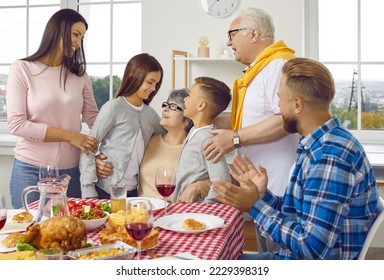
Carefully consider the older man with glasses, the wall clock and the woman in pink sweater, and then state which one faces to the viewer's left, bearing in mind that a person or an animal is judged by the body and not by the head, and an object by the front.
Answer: the older man with glasses

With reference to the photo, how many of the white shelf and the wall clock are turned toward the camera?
2

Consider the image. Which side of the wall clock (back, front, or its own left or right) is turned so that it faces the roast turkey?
front

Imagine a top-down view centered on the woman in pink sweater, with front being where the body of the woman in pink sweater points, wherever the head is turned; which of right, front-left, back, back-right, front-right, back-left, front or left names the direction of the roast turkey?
front-right

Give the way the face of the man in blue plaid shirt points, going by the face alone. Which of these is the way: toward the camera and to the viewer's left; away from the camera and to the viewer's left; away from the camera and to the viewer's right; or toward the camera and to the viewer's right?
away from the camera and to the viewer's left

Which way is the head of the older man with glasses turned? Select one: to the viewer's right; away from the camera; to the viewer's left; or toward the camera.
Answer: to the viewer's left

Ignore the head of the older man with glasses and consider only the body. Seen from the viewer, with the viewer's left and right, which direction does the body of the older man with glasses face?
facing to the left of the viewer

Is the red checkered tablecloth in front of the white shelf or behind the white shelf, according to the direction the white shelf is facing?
in front

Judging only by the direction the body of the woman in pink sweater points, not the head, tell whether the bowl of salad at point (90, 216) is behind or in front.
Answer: in front

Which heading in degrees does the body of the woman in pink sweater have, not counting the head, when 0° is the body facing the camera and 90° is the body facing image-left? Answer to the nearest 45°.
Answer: approximately 315°

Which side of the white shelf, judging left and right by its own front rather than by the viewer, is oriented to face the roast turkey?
front

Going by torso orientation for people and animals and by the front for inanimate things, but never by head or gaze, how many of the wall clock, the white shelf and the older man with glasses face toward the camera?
2
